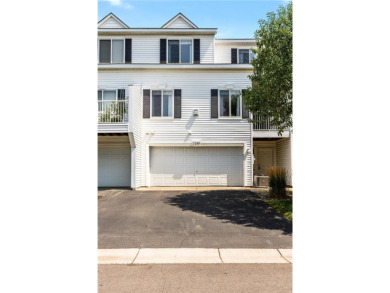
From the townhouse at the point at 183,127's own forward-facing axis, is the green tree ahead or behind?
ahead

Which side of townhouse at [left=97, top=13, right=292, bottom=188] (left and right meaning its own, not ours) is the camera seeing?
front

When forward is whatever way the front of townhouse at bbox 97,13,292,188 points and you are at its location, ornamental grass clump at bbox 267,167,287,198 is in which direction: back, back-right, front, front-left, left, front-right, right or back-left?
front-left
